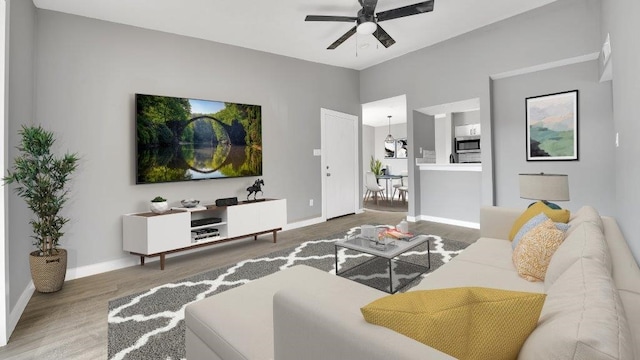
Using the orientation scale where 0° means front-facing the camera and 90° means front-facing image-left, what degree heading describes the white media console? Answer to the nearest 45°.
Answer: approximately 315°

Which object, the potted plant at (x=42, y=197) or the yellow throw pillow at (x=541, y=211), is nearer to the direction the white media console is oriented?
the yellow throw pillow

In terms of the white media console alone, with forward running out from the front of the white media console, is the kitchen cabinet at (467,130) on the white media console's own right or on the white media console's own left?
on the white media console's own left

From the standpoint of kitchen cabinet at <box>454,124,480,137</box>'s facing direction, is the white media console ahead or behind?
ahead

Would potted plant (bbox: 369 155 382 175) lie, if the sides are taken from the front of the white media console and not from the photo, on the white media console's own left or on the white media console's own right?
on the white media console's own left

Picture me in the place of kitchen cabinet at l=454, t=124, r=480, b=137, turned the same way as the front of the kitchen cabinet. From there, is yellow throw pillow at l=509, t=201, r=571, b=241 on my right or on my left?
on my left

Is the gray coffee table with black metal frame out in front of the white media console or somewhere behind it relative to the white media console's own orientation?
in front

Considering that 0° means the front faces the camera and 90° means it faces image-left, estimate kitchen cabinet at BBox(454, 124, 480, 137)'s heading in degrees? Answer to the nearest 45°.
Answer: approximately 45°

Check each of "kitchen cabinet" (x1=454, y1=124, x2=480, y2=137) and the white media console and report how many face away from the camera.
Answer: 0

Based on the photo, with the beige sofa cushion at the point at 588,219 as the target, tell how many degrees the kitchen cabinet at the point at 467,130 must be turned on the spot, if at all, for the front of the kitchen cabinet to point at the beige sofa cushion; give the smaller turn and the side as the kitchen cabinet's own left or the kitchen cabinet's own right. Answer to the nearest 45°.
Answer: approximately 45° to the kitchen cabinet's own left

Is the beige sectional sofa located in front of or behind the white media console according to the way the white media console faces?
in front

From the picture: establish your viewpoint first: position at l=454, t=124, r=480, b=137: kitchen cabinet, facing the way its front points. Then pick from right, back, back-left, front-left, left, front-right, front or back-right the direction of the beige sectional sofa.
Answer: front-left
